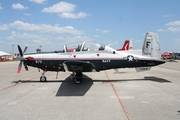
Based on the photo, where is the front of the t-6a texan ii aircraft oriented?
to the viewer's left
